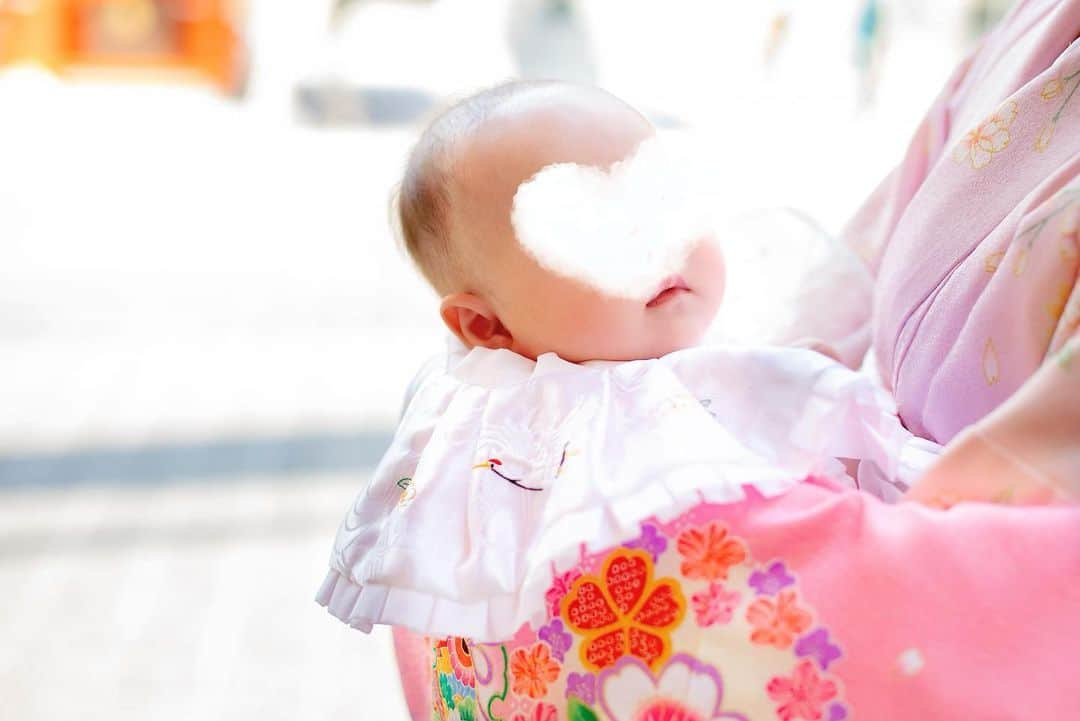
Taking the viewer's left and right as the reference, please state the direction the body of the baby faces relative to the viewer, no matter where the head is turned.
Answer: facing the viewer and to the right of the viewer

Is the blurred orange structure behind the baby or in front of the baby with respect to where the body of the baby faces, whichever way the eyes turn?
behind
